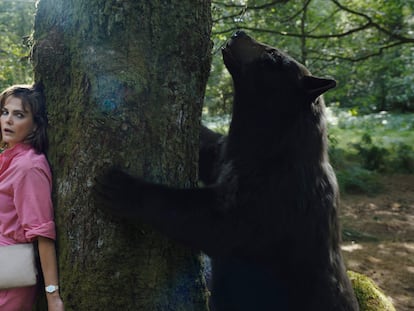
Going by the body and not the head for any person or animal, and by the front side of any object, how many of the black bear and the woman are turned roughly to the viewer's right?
0

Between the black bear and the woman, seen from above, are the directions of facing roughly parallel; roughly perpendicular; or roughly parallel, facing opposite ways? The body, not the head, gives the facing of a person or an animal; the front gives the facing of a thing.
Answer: roughly perpendicular

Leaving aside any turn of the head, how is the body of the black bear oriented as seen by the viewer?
to the viewer's left

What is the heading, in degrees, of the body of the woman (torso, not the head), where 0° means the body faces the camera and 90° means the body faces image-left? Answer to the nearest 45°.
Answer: approximately 45°

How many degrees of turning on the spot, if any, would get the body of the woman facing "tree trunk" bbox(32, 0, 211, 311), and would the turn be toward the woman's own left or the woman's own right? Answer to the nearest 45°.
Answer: approximately 90° to the woman's own left

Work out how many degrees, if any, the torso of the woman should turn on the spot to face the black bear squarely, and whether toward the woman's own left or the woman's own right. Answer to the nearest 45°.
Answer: approximately 135° to the woman's own left
